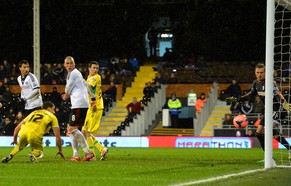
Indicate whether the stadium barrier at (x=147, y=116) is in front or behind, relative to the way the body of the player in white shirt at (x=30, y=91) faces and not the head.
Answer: behind

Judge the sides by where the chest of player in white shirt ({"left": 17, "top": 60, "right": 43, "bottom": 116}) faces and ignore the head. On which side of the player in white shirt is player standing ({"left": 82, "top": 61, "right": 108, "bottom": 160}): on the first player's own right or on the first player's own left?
on the first player's own left

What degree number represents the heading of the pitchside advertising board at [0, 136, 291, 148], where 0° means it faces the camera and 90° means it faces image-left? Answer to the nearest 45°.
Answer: approximately 0°
